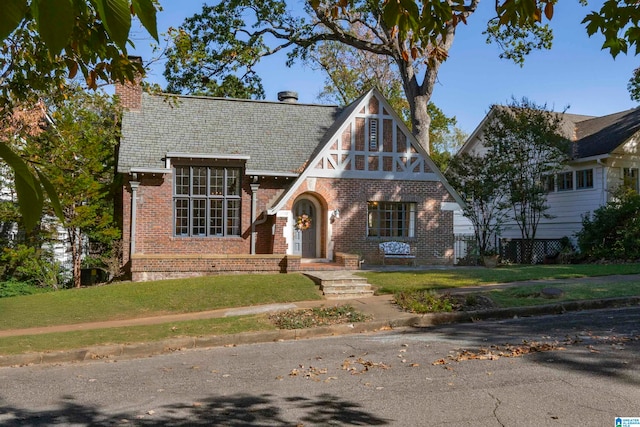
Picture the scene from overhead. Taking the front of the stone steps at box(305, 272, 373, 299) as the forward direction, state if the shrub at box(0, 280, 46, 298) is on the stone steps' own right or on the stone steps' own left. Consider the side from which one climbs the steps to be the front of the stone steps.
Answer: on the stone steps' own right

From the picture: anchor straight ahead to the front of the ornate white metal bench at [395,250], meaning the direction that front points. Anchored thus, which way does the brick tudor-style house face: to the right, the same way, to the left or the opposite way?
the same way

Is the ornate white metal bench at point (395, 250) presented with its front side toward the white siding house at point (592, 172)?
no

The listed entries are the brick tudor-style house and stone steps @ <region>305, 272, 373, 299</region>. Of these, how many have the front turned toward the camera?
2

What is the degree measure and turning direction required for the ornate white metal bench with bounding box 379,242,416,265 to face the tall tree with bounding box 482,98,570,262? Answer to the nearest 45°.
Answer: approximately 135° to its left

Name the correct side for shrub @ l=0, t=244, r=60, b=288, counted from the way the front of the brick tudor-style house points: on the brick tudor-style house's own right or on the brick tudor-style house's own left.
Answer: on the brick tudor-style house's own right

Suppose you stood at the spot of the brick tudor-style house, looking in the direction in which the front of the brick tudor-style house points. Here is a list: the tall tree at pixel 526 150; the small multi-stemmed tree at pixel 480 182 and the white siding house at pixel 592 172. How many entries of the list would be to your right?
0

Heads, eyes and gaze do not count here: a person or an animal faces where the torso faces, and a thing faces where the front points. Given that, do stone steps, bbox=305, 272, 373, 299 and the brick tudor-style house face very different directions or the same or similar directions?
same or similar directions

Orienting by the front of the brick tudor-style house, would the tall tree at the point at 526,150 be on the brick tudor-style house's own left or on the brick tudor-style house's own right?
on the brick tudor-style house's own left

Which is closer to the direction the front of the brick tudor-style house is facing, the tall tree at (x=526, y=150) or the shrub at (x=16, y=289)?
the shrub

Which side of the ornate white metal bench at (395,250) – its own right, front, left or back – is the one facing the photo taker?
front

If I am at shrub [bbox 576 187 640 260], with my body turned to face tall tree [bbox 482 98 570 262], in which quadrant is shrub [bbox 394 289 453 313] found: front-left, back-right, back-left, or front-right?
front-left

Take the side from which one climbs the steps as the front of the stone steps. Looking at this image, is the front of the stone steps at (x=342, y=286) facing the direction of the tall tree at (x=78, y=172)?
no

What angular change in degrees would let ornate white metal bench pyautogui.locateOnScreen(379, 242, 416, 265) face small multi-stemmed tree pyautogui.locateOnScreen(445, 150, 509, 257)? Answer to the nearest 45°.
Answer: approximately 135° to its left

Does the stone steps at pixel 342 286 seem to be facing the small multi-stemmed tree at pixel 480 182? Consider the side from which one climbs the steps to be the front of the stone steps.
no

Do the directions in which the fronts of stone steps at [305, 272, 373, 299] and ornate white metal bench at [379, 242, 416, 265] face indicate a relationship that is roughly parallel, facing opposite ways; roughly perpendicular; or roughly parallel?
roughly parallel

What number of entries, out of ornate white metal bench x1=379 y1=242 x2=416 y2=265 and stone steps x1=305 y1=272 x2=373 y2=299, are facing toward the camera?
2

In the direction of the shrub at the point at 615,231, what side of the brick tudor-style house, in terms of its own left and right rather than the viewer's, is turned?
left

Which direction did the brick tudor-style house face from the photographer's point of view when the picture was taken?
facing the viewer

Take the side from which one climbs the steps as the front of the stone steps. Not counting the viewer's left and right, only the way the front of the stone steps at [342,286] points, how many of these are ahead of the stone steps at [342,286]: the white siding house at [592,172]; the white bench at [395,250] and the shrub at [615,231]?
0

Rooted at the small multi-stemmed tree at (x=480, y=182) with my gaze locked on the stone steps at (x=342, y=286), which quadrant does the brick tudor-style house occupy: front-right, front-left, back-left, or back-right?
front-right

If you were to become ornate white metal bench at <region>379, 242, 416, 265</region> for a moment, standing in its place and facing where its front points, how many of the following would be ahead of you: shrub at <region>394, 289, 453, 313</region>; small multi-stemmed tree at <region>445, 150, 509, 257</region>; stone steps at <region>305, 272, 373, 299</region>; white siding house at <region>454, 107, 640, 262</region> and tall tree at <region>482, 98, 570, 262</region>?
2
